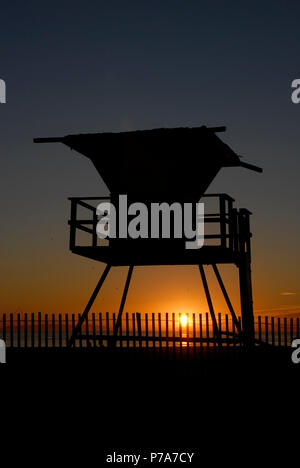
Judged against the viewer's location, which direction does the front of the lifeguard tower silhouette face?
facing away from the viewer
